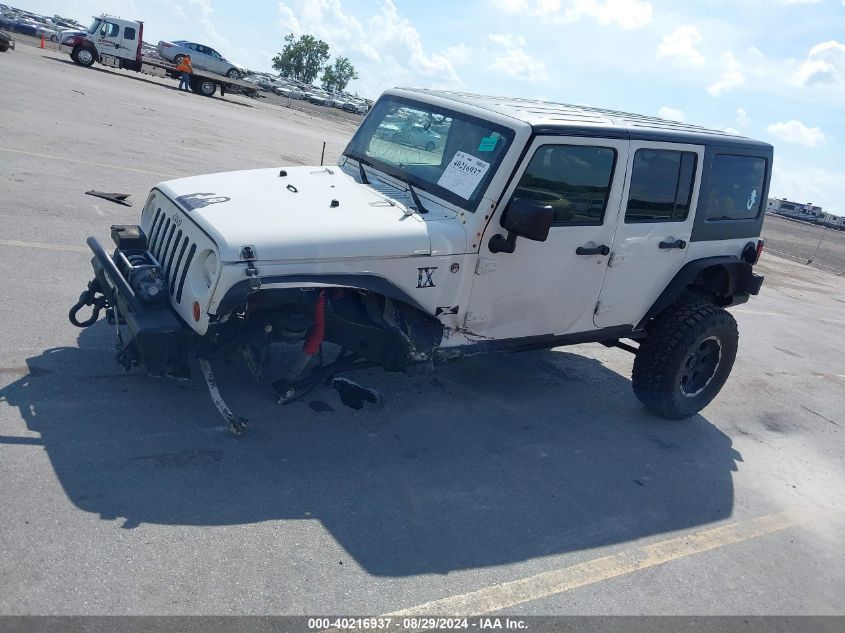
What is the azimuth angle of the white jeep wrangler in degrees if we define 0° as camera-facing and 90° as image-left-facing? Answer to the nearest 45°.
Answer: approximately 45°

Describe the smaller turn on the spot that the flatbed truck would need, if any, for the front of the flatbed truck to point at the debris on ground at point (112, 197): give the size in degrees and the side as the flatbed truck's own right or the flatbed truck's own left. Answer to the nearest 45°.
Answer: approximately 90° to the flatbed truck's own left

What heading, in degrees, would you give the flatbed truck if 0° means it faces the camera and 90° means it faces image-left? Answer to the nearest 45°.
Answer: approximately 90°

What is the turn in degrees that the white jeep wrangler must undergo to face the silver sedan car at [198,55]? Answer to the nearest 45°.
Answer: approximately 135° to its right
